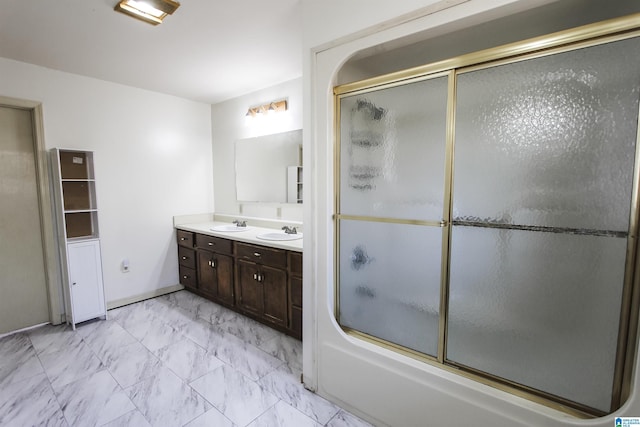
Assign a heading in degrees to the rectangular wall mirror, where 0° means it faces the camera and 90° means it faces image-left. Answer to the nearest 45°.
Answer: approximately 45°

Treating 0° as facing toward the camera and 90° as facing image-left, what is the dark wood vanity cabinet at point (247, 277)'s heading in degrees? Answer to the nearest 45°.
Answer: approximately 45°
